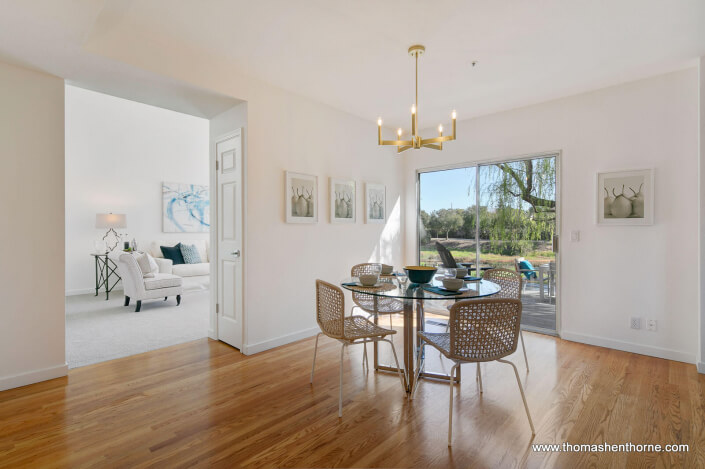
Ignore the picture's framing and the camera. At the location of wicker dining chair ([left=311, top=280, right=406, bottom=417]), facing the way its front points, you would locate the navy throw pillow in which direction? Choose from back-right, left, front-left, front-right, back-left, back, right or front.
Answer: left

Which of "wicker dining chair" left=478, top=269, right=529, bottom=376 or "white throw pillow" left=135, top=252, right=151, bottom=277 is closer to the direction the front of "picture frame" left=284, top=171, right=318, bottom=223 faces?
the wicker dining chair

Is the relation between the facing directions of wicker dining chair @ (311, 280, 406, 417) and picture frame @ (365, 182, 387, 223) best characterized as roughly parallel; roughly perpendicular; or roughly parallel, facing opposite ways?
roughly perpendicular

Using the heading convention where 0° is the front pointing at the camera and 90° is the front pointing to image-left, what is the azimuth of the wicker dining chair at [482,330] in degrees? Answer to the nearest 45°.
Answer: approximately 135°

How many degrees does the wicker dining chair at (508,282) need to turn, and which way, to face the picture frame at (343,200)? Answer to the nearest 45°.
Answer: approximately 45° to its right

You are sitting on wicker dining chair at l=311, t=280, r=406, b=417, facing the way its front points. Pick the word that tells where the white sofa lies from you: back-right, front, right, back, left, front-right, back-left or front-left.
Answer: left

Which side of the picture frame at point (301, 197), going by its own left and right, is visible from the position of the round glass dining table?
front

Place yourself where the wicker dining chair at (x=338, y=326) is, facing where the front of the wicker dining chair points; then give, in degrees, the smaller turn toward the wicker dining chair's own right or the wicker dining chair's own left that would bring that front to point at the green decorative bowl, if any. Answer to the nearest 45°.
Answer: approximately 45° to the wicker dining chair's own right

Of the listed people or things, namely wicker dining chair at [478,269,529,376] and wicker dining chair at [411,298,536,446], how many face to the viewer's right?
0

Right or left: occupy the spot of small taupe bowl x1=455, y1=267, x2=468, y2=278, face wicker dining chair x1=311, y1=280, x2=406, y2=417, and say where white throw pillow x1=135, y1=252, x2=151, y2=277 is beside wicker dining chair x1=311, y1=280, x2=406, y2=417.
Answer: right

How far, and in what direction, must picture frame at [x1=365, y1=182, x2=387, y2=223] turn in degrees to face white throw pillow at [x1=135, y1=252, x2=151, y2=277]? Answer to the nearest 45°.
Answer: approximately 135° to its right

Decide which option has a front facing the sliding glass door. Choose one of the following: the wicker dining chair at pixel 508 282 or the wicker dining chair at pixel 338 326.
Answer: the wicker dining chair at pixel 338 326

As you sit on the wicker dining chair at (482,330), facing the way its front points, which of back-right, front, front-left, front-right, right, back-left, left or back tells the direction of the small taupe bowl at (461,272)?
front-right

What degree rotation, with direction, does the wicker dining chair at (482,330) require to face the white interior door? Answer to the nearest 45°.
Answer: approximately 45° to its left

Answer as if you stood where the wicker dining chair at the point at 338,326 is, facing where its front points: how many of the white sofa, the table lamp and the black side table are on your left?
3

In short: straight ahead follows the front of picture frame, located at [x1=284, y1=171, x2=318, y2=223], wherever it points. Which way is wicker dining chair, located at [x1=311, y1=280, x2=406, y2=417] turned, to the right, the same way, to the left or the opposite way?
to the left
